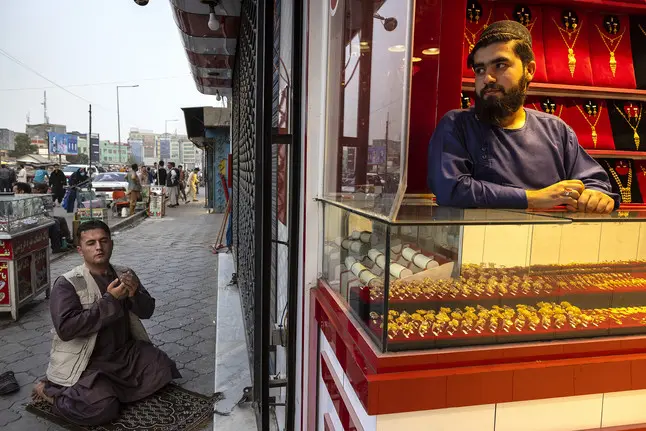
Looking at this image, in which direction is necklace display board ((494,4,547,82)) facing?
toward the camera

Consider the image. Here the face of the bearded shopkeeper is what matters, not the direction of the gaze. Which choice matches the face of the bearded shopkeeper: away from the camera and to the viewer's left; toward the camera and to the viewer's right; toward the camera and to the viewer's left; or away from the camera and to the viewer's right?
toward the camera and to the viewer's left

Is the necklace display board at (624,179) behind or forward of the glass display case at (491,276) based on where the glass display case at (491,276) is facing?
behind

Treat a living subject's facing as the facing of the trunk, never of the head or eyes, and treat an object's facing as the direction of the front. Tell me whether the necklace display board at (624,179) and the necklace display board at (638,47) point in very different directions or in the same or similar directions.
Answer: same or similar directions

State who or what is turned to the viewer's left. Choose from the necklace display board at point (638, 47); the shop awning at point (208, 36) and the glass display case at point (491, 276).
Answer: the shop awning

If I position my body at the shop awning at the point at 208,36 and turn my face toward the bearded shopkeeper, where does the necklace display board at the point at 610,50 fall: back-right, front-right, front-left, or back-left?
front-left

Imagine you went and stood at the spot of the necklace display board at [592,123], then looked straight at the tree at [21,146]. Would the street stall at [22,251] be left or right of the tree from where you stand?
left

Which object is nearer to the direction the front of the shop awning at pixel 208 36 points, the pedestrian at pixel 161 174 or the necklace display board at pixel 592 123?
the pedestrian

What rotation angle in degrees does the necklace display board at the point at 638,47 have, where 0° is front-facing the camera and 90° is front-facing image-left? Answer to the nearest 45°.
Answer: approximately 0°

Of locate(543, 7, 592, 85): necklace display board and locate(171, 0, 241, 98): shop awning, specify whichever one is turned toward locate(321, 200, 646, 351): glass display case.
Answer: the necklace display board

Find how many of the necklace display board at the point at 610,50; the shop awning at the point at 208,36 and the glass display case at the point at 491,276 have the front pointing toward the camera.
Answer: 2

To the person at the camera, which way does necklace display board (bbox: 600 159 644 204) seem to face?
facing the viewer

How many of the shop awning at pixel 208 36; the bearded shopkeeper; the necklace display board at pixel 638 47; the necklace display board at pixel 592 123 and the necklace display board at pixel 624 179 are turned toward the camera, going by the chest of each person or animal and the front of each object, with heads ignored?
4

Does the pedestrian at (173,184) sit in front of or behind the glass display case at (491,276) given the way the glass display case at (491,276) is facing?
behind

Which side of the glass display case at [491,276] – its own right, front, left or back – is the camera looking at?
front
